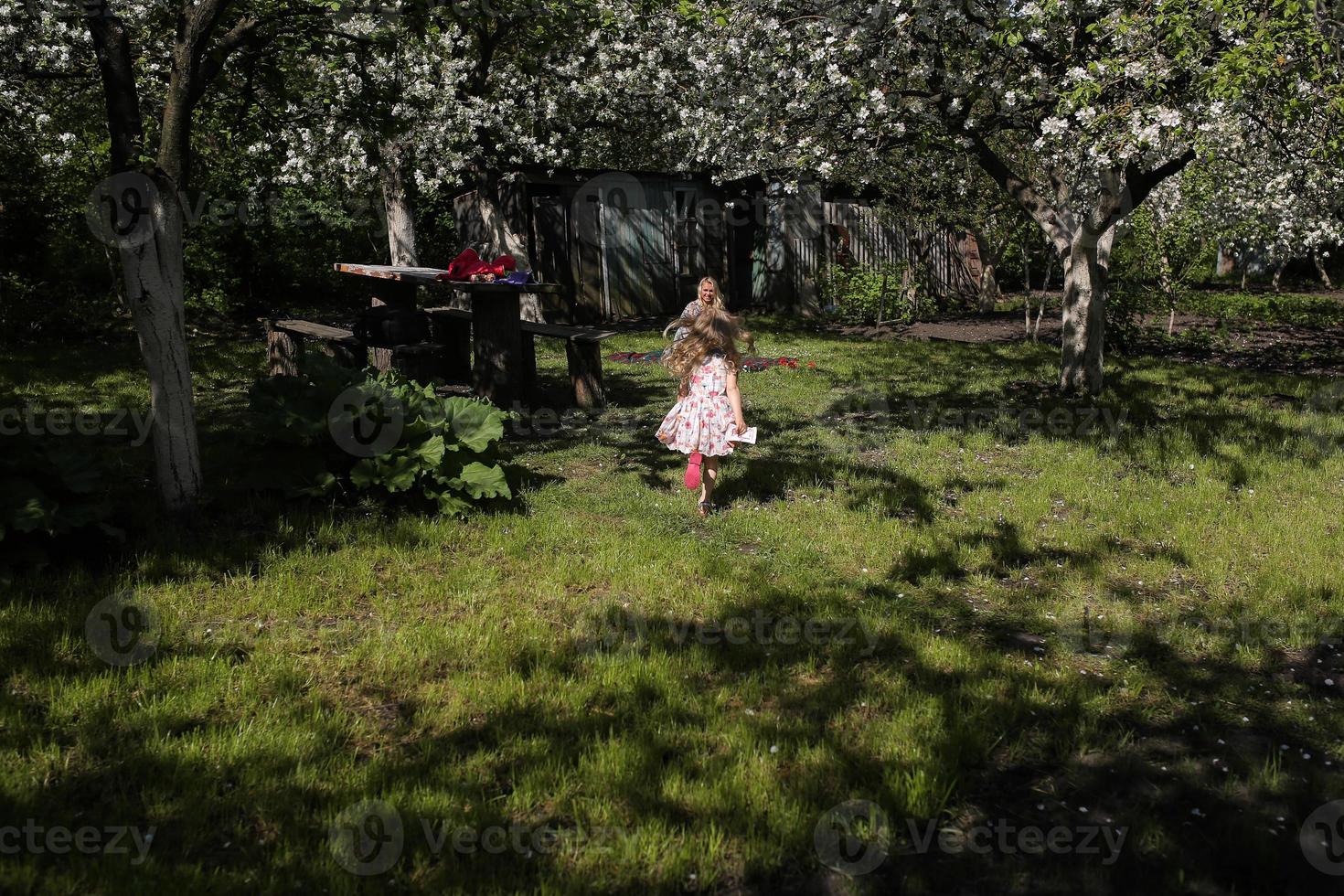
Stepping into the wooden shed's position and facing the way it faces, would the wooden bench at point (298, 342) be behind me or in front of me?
in front

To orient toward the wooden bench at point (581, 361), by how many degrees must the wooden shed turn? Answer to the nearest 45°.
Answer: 0° — it already faces it

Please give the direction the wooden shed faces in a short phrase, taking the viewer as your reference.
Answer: facing the viewer

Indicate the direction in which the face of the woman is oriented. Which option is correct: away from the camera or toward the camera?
toward the camera

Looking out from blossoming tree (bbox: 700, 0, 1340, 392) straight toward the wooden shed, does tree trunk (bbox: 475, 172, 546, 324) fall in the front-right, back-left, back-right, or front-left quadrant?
front-left

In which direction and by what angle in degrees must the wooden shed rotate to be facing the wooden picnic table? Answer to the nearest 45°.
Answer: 0° — it already faces it

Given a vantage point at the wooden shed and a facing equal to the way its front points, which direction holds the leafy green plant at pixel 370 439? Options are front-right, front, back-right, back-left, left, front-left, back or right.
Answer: front

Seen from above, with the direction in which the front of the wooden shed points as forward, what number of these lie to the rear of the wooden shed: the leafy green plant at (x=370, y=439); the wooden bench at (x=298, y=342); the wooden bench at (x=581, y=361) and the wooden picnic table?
0

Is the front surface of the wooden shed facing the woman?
yes

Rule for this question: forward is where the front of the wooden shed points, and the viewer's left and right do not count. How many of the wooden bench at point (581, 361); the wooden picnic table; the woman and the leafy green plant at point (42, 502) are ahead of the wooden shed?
4

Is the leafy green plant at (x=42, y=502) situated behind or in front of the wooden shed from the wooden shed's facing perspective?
in front

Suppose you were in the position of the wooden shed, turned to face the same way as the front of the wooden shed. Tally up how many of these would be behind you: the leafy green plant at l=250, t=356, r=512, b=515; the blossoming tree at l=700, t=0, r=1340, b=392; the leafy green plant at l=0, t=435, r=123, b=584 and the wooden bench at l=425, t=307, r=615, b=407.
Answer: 0
